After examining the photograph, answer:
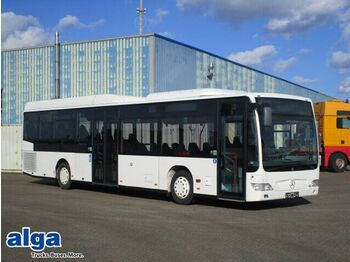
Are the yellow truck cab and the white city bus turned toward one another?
no

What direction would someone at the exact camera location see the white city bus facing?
facing the viewer and to the right of the viewer

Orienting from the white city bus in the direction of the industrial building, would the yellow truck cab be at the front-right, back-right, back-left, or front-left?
front-right

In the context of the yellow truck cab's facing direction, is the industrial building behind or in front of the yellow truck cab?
behind

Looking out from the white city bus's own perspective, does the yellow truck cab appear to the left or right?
on its left

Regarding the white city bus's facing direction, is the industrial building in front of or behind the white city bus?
behind

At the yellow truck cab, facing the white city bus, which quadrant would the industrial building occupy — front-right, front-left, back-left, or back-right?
front-right

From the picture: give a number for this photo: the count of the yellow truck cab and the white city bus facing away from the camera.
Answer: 0
